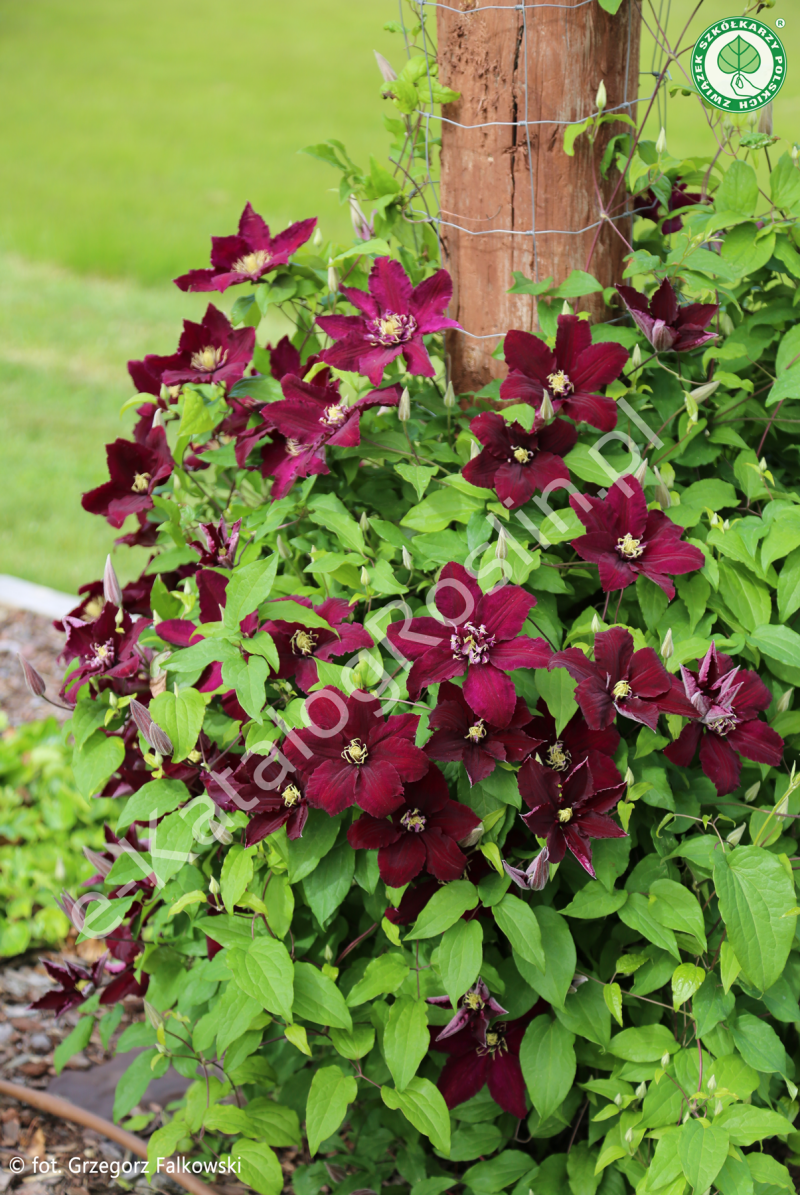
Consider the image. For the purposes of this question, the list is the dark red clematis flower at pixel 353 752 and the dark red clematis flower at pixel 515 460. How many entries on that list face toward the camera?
2

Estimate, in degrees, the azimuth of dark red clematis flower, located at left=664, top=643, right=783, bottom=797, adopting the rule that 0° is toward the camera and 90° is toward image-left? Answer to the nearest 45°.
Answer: approximately 0°
